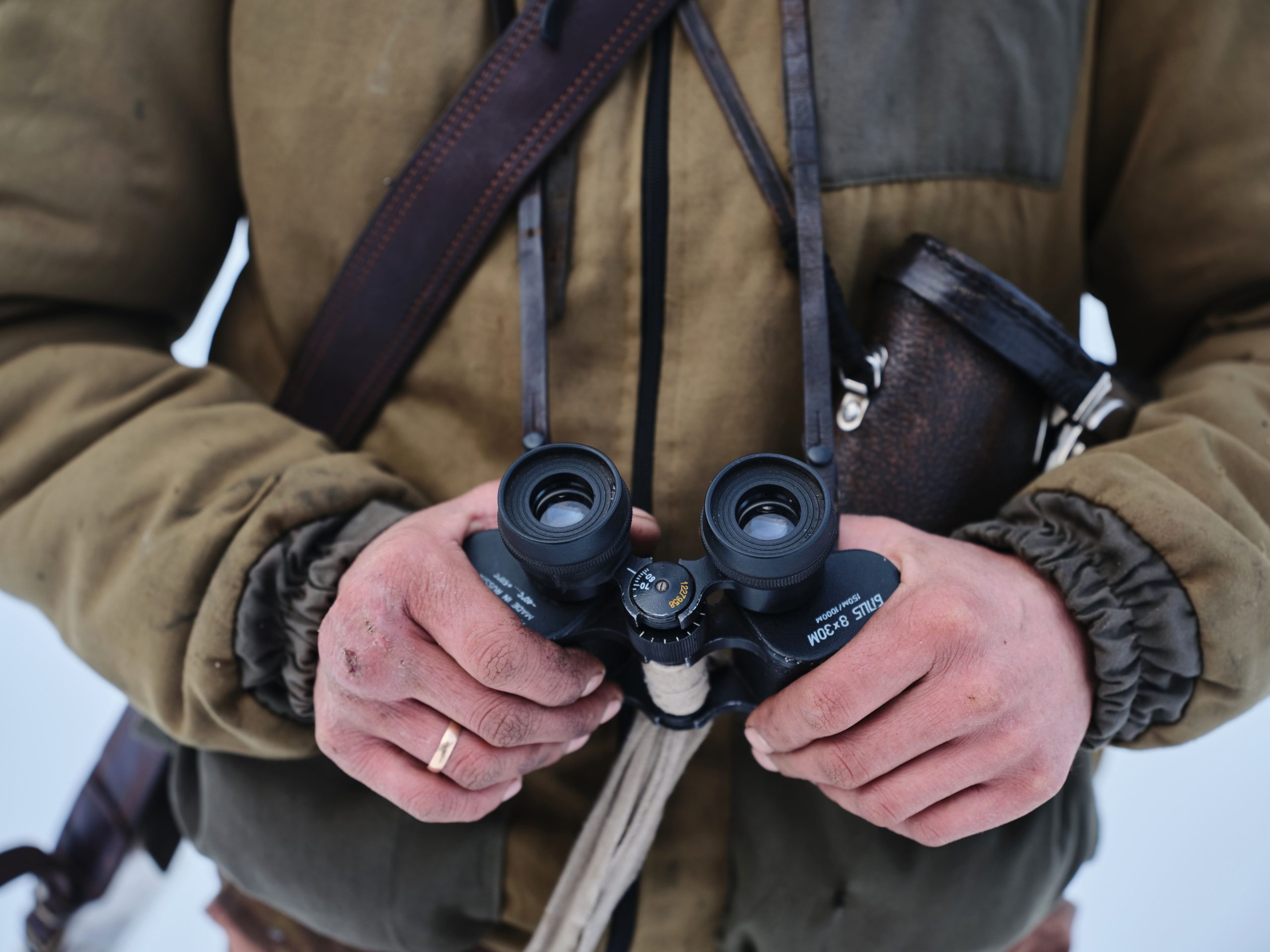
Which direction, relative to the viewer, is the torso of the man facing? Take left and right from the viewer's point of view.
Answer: facing the viewer
